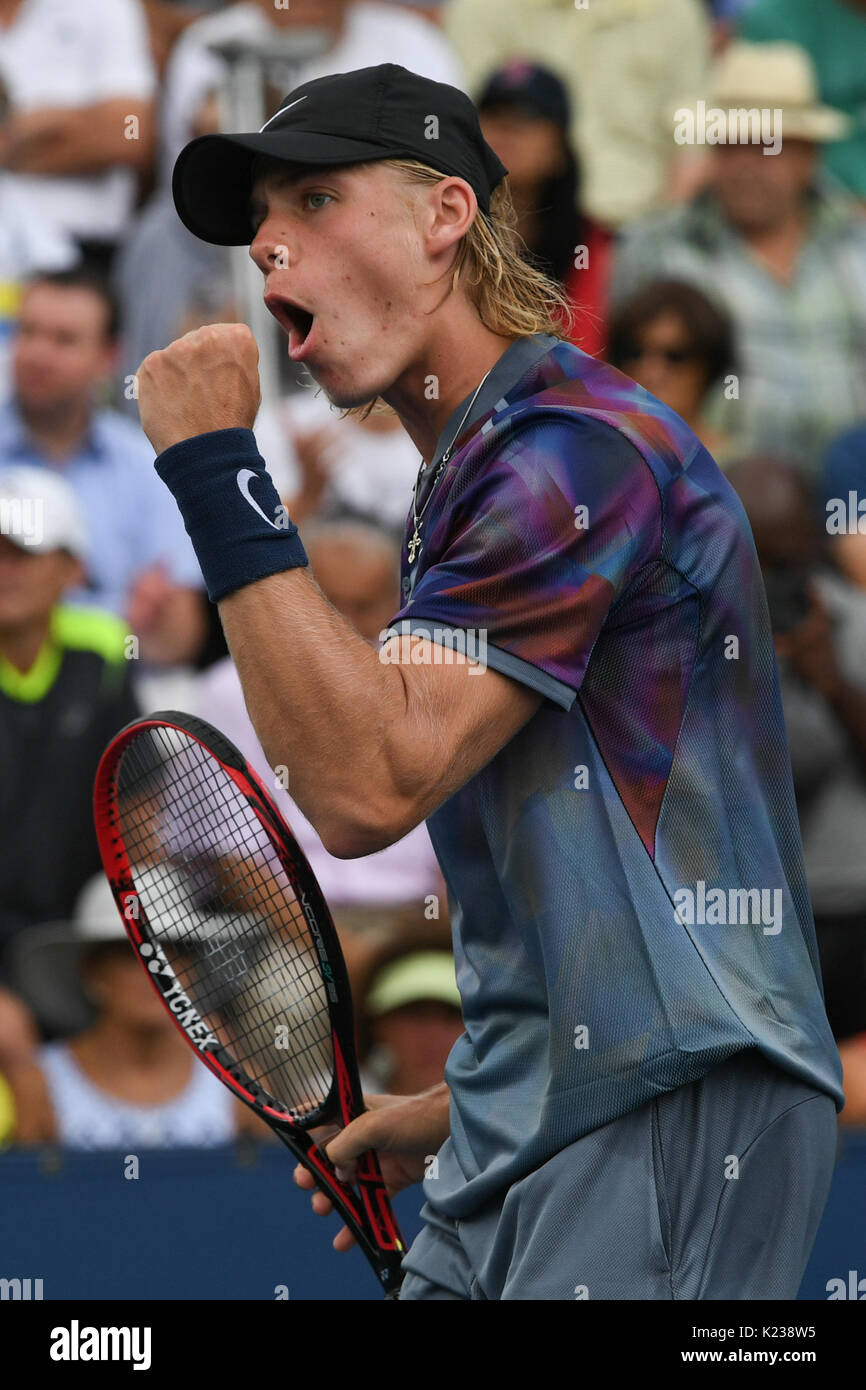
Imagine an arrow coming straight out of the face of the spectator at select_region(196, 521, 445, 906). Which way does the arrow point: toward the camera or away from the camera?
toward the camera

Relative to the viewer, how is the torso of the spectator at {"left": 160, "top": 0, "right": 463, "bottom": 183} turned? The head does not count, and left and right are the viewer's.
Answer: facing the viewer

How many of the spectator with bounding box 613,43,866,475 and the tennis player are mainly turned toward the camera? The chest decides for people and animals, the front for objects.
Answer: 1

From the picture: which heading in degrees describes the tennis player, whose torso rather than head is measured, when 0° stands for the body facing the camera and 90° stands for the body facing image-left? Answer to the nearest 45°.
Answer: approximately 90°

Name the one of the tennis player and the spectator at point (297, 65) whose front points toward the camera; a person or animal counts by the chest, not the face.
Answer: the spectator

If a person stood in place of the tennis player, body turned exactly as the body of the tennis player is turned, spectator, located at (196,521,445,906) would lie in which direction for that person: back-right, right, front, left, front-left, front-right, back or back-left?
right

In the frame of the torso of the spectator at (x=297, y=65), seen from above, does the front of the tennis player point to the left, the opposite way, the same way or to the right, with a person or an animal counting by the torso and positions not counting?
to the right

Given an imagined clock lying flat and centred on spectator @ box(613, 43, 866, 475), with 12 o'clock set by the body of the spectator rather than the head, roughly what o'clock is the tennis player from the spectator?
The tennis player is roughly at 12 o'clock from the spectator.

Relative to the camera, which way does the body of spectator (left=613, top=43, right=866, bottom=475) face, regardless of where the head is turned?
toward the camera

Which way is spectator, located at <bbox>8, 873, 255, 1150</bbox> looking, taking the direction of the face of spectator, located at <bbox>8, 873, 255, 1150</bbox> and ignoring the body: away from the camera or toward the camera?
toward the camera

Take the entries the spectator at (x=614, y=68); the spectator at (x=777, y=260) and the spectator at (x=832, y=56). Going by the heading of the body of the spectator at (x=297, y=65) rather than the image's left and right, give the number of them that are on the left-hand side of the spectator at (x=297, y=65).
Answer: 3

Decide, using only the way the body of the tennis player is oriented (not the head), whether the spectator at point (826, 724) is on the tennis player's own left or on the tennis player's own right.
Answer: on the tennis player's own right
